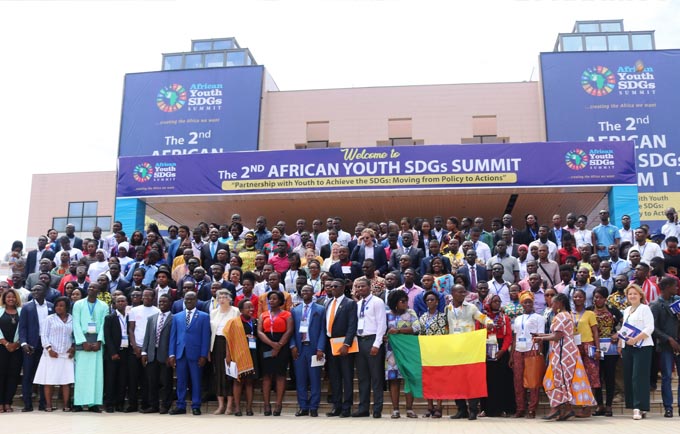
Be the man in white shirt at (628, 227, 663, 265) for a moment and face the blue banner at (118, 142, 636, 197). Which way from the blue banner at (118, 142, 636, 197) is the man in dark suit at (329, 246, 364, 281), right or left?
left

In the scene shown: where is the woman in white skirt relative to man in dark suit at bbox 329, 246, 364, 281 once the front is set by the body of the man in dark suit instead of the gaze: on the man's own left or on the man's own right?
on the man's own right

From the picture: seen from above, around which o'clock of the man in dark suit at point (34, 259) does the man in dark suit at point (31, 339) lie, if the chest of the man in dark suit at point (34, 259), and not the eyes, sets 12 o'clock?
the man in dark suit at point (31, 339) is roughly at 12 o'clock from the man in dark suit at point (34, 259).

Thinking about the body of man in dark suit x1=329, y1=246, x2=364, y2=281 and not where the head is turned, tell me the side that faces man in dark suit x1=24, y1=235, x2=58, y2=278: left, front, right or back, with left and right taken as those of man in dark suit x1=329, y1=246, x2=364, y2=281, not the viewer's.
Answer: right

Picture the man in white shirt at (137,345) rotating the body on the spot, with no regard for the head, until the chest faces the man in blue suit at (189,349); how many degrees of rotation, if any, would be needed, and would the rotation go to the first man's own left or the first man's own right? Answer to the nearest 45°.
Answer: approximately 45° to the first man's own left

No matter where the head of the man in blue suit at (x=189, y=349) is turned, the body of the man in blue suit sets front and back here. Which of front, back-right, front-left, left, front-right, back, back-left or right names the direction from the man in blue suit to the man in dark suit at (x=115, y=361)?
back-right

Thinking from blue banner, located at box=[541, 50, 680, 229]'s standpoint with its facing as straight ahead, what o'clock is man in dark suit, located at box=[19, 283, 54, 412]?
The man in dark suit is roughly at 1 o'clock from the blue banner.

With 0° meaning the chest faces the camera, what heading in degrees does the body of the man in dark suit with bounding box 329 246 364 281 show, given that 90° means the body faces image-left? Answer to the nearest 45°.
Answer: approximately 0°

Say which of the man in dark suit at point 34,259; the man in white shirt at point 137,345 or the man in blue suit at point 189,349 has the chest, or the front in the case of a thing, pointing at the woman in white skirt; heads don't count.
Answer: the man in dark suit
